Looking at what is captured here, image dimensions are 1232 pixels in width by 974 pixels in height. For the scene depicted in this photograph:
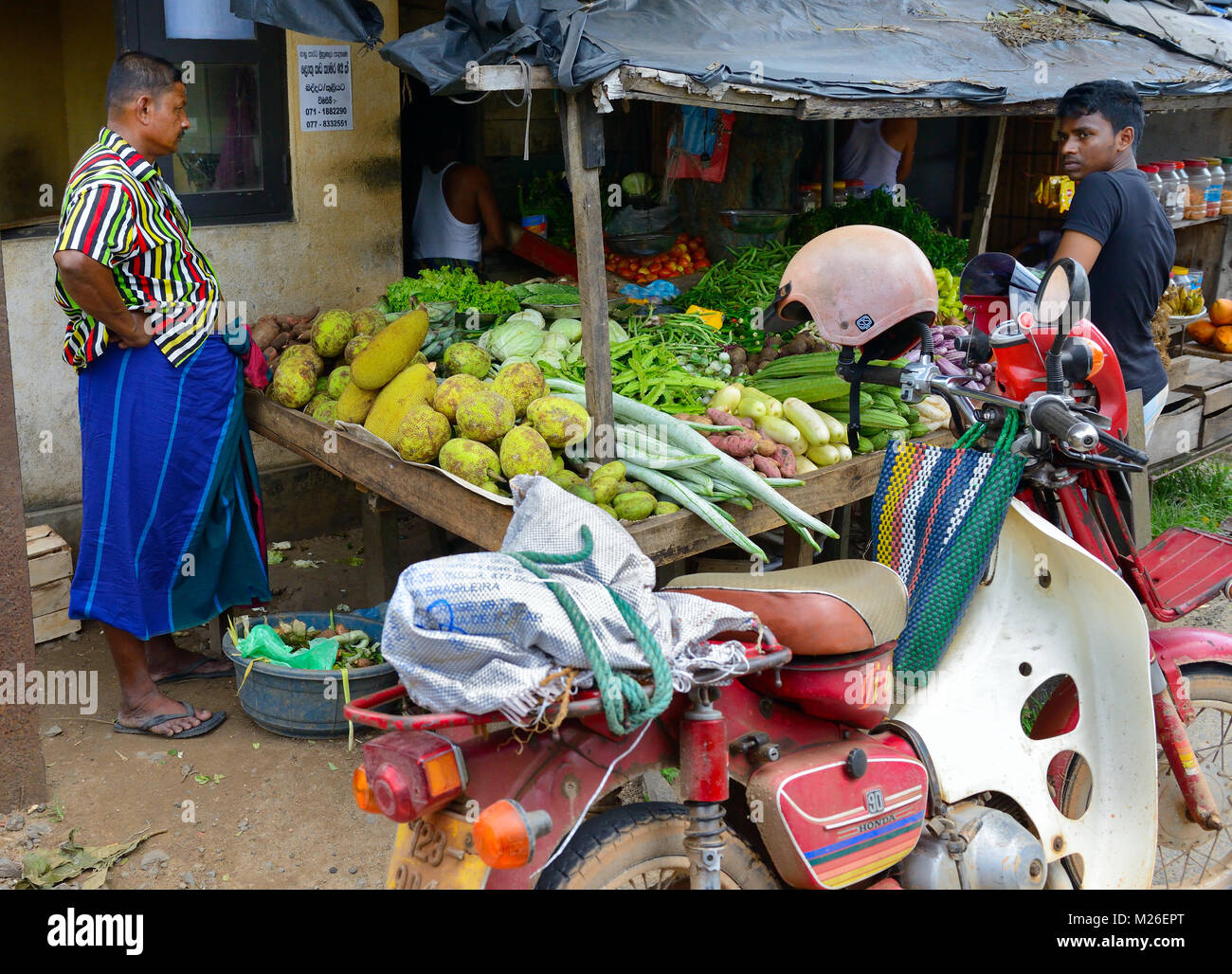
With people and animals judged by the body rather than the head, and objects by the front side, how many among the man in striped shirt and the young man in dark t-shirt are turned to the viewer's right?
1

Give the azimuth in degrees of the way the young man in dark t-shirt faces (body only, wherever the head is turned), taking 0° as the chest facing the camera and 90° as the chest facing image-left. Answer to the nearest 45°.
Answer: approximately 135°

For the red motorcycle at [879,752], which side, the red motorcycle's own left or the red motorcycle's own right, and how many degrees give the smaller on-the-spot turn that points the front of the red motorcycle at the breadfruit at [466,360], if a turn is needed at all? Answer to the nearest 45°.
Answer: approximately 90° to the red motorcycle's own left

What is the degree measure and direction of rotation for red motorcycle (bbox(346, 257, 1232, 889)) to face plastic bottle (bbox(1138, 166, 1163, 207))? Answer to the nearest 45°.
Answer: approximately 45° to its left

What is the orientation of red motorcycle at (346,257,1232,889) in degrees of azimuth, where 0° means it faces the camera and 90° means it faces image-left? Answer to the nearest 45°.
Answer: approximately 225°

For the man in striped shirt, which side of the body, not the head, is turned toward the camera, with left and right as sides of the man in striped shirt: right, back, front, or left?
right

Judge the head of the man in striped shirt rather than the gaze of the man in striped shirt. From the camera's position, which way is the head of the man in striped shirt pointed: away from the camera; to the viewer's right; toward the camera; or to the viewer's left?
to the viewer's right

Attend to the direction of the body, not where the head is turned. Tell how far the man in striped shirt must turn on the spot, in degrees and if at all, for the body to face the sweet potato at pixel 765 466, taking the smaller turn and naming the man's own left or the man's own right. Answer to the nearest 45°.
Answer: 0° — they already face it

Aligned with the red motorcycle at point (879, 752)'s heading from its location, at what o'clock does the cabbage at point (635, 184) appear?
The cabbage is roughly at 10 o'clock from the red motorcycle.

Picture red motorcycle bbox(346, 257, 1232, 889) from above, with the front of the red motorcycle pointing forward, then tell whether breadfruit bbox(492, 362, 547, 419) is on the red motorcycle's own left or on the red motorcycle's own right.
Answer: on the red motorcycle's own left
